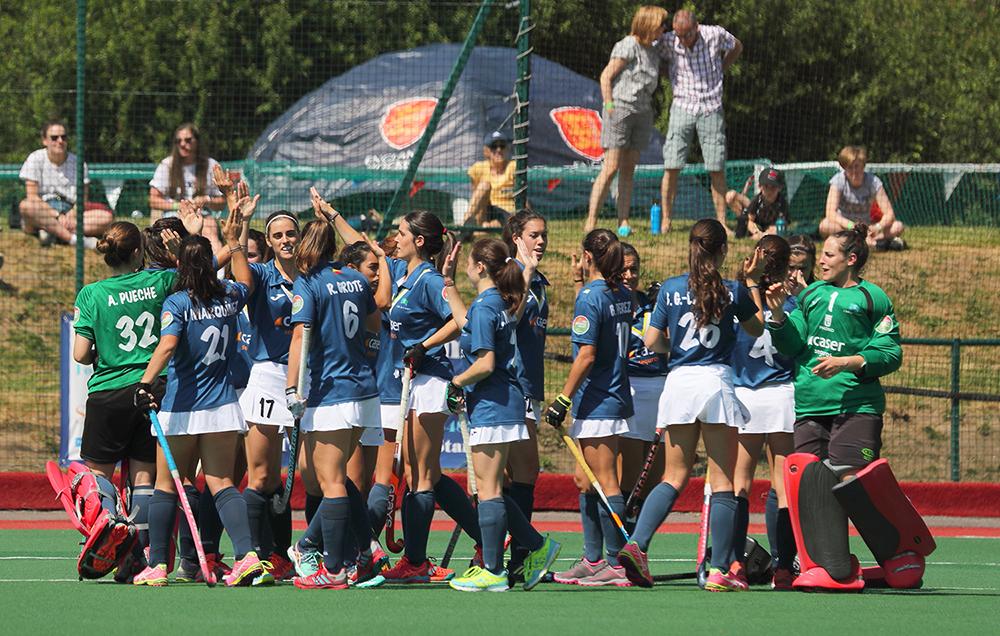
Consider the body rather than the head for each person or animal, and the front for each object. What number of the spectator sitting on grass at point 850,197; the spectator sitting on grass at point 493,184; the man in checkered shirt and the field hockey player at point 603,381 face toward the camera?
3

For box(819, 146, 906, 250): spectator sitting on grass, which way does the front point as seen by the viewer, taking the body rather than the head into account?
toward the camera

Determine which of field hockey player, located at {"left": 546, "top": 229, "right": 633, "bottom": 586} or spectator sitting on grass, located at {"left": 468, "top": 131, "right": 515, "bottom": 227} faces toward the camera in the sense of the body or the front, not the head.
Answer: the spectator sitting on grass

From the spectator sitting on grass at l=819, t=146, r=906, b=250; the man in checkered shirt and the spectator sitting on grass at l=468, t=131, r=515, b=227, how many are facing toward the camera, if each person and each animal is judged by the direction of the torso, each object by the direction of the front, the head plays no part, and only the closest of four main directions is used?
3

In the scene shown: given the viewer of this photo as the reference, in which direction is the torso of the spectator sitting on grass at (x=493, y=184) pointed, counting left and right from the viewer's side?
facing the viewer

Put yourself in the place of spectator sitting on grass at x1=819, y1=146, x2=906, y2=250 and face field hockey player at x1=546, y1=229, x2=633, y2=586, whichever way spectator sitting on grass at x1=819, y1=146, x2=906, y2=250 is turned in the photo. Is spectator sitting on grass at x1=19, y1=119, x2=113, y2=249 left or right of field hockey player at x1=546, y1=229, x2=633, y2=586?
right

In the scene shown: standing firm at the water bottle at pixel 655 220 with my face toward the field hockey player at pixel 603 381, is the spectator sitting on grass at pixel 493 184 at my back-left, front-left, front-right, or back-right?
front-right

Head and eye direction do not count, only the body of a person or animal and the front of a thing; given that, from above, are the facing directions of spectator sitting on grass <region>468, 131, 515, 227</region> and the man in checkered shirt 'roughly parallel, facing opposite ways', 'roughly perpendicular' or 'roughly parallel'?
roughly parallel

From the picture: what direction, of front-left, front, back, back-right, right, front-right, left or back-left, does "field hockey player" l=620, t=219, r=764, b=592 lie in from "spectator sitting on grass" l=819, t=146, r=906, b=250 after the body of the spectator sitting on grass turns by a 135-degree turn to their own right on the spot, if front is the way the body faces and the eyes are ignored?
back-left

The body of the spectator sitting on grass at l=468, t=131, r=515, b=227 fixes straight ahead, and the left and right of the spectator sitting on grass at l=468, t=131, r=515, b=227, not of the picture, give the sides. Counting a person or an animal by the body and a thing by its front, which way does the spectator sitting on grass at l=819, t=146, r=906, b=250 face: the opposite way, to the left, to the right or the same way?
the same way

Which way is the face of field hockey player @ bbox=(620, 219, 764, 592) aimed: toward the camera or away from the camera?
away from the camera

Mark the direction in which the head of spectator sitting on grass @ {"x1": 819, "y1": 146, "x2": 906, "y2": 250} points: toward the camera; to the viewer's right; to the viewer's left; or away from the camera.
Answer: toward the camera

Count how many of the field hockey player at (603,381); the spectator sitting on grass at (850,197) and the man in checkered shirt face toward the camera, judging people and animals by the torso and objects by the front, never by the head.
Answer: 2

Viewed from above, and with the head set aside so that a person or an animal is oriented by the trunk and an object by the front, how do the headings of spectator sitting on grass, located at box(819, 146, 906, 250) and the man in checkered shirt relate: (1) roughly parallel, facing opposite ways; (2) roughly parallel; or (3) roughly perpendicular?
roughly parallel

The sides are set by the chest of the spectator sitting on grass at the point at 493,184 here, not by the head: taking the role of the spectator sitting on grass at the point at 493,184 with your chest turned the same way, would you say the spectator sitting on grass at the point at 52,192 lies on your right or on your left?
on your right

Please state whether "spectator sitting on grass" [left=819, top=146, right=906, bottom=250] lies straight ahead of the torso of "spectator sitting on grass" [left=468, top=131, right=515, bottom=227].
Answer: no

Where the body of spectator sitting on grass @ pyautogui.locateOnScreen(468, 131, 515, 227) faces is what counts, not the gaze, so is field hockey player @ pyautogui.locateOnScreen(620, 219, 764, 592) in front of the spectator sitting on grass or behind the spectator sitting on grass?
in front
